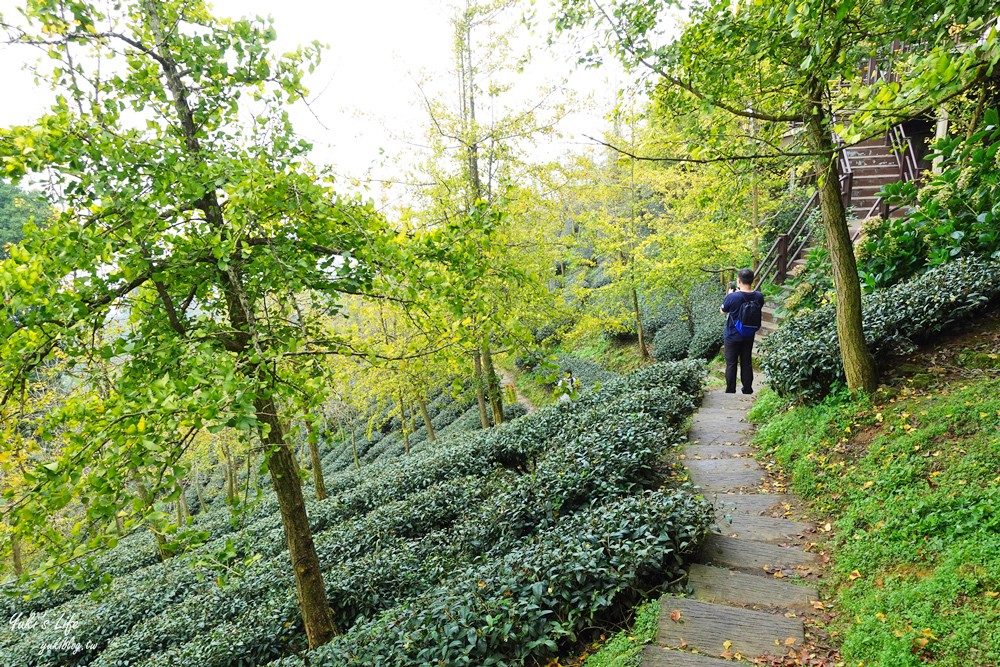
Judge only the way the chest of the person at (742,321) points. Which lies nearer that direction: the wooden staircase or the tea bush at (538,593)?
the wooden staircase

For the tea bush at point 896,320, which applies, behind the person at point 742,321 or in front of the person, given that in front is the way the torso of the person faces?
behind

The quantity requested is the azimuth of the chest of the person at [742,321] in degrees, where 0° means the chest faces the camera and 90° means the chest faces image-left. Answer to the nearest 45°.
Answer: approximately 135°

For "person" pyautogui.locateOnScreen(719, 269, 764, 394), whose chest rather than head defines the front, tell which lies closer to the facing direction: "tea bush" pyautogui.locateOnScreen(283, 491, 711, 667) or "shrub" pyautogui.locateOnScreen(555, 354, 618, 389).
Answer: the shrub

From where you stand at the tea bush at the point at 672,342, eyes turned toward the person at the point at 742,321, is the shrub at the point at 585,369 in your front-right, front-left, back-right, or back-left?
back-right

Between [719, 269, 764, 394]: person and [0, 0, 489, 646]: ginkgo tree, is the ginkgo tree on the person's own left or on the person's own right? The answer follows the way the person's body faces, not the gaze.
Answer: on the person's own left
